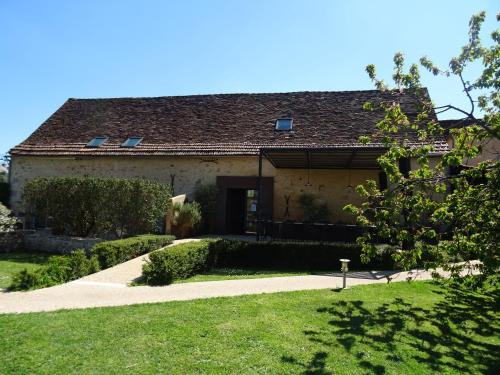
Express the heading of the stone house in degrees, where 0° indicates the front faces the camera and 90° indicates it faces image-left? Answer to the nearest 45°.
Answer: approximately 0°

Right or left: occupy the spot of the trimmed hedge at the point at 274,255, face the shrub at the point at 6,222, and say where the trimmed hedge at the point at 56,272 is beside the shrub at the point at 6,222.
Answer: left

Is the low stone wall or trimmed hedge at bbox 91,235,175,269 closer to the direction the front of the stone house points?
the trimmed hedge

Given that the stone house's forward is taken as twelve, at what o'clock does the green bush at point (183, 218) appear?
The green bush is roughly at 1 o'clock from the stone house.

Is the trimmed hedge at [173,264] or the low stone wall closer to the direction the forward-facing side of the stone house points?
the trimmed hedge

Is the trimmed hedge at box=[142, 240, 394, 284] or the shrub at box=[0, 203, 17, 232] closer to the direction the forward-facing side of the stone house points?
the trimmed hedge

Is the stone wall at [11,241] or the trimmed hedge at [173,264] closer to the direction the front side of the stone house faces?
the trimmed hedge

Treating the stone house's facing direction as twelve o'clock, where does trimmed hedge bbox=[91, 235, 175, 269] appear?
The trimmed hedge is roughly at 1 o'clock from the stone house.

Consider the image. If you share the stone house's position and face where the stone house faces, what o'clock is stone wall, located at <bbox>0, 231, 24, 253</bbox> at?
The stone wall is roughly at 2 o'clock from the stone house.

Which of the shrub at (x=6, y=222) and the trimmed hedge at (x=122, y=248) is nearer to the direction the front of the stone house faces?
the trimmed hedge

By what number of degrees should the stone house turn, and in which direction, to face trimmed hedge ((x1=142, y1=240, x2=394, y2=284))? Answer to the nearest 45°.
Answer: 0° — it already faces it
